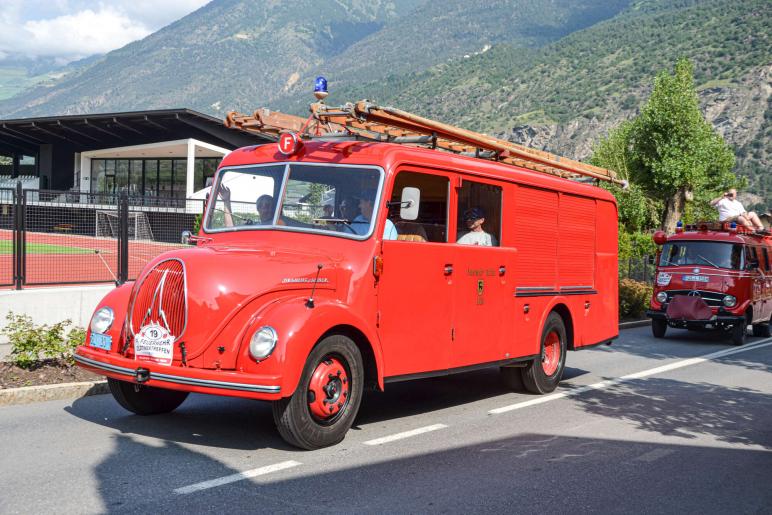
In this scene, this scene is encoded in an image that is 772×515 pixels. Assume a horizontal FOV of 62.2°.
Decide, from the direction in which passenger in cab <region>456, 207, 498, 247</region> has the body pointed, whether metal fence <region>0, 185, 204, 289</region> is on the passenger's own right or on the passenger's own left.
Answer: on the passenger's own right

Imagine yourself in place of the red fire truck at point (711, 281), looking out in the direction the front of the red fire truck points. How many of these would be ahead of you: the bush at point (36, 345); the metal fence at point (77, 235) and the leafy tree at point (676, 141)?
2

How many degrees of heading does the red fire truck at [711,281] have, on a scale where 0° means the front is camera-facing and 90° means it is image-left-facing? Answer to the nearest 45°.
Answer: approximately 45°

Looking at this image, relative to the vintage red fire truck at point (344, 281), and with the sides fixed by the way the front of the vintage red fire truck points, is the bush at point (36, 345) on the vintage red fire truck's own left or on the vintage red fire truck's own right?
on the vintage red fire truck's own right

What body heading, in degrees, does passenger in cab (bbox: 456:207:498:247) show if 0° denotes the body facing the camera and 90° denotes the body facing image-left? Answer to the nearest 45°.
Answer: approximately 45°

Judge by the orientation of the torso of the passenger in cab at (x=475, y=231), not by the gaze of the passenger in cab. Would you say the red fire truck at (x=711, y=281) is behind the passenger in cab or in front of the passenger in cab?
behind

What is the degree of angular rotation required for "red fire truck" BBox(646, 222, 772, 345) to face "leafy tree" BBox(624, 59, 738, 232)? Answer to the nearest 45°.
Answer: approximately 135° to its right

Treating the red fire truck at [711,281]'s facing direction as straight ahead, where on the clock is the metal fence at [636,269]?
The metal fence is roughly at 4 o'clock from the red fire truck.
